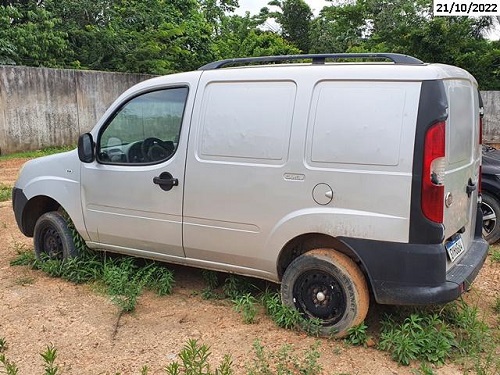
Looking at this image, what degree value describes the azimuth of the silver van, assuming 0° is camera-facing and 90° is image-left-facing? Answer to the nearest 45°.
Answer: approximately 135°

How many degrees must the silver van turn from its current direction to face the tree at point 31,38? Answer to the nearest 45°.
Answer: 0° — it already faces it
